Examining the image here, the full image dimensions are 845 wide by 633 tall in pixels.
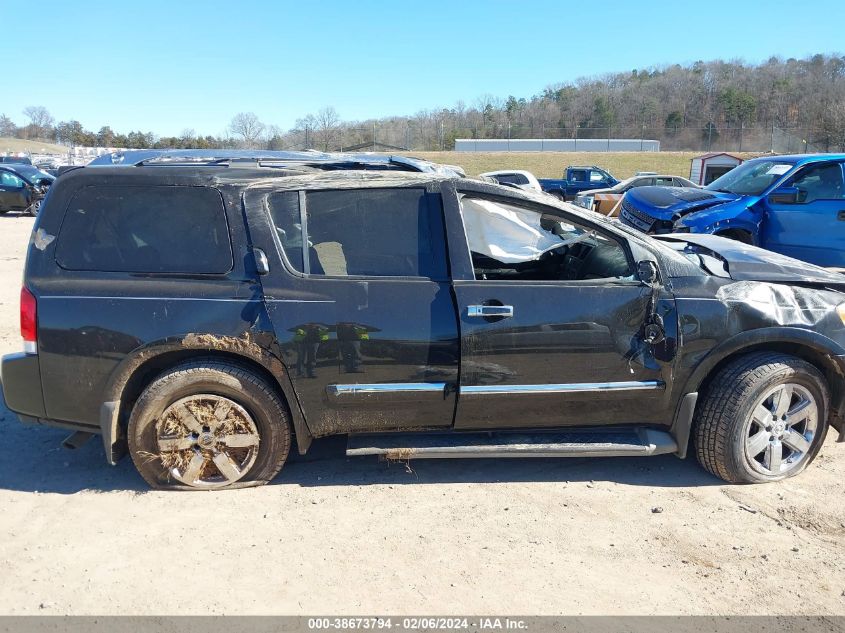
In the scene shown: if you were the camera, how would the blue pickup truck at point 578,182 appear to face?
facing to the right of the viewer

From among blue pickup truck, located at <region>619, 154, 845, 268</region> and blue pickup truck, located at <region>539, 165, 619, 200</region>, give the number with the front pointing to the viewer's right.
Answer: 1

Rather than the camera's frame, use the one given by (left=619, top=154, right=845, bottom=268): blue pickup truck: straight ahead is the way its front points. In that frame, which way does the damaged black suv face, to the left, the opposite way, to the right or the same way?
the opposite way

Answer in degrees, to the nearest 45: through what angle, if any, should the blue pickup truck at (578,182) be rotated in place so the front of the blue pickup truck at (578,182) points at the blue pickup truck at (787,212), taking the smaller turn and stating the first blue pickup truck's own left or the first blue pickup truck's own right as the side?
approximately 90° to the first blue pickup truck's own right

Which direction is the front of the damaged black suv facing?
to the viewer's right

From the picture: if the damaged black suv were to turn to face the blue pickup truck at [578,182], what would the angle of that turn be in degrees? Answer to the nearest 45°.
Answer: approximately 90° to its left

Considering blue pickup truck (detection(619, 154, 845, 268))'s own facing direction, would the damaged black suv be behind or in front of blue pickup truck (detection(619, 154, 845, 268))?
in front

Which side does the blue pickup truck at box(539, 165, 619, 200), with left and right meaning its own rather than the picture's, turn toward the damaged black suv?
right

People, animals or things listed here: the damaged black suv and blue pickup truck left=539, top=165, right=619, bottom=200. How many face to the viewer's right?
2

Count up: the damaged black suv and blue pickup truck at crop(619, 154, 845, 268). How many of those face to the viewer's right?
1
